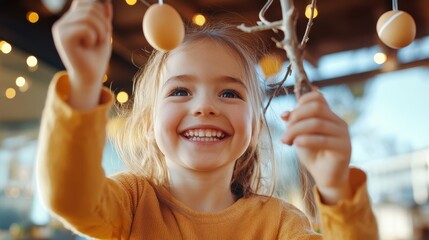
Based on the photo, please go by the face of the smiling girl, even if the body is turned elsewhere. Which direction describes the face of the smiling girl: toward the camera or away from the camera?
toward the camera

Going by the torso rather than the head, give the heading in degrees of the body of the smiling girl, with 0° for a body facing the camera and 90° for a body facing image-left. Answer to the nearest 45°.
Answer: approximately 0°
